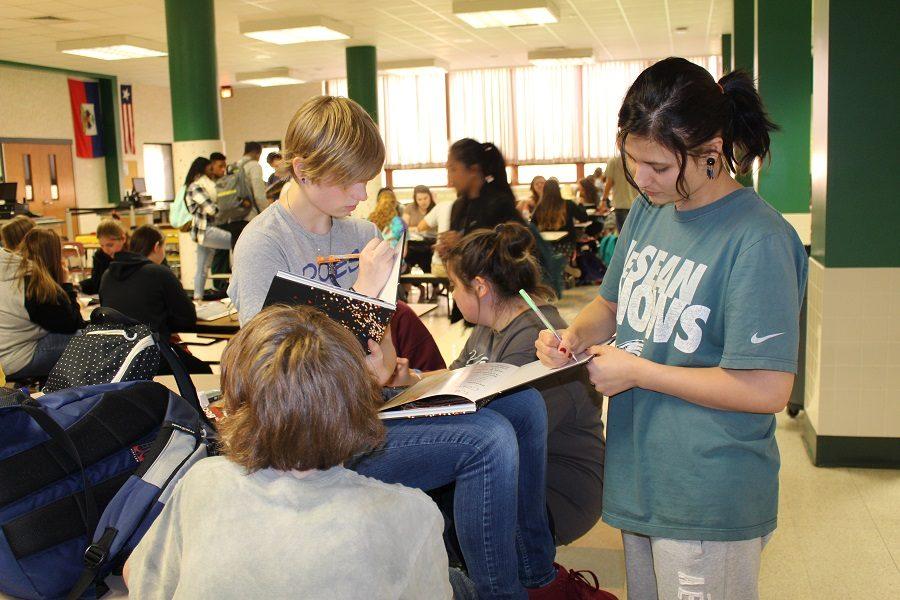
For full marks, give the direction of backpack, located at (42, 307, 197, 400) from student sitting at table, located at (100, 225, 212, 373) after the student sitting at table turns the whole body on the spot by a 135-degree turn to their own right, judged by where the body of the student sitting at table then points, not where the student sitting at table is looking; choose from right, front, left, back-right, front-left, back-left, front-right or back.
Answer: front

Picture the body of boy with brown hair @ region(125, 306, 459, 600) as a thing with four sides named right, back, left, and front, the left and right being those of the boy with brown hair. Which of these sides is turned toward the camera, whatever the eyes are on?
back

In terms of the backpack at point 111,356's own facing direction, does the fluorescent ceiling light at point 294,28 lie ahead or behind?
behind

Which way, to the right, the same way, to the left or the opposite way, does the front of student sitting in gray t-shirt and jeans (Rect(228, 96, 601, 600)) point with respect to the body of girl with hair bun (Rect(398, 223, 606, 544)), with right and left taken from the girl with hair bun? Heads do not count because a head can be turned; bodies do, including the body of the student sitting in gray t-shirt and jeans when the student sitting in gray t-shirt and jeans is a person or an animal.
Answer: to the left

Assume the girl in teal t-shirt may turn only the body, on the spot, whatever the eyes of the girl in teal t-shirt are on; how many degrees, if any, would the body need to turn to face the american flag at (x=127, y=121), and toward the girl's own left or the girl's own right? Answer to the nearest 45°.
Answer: approximately 90° to the girl's own right

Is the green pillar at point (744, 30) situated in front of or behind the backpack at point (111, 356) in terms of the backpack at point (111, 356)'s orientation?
behind

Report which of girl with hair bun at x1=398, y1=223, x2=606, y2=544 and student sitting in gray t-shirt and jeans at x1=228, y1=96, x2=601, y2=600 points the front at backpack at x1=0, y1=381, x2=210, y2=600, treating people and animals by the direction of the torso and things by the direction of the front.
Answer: the girl with hair bun

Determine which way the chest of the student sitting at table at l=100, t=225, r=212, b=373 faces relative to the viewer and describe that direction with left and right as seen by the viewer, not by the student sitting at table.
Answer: facing away from the viewer and to the right of the viewer

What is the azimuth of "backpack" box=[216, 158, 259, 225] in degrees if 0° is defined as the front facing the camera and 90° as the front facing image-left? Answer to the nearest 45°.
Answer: approximately 45°

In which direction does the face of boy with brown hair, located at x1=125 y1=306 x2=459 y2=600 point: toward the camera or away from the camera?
away from the camera
